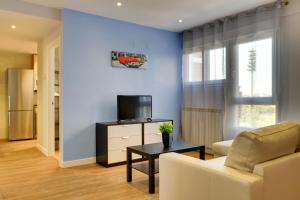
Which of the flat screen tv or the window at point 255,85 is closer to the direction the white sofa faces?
the flat screen tv

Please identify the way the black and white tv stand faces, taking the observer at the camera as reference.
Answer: facing the viewer and to the right of the viewer

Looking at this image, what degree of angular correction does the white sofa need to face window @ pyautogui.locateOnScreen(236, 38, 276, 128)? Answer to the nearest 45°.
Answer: approximately 45° to its right

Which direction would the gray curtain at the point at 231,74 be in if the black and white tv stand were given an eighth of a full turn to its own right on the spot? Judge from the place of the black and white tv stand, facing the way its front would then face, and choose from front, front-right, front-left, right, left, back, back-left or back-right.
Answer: left

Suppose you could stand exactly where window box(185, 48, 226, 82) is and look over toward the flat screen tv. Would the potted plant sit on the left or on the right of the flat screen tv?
left

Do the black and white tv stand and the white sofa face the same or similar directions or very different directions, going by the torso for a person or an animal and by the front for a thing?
very different directions

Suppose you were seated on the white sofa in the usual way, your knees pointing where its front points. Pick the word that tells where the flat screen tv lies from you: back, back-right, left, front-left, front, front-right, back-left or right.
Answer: front

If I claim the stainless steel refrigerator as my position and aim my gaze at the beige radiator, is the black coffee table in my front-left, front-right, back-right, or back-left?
front-right

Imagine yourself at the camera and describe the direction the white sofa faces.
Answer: facing away from the viewer and to the left of the viewer

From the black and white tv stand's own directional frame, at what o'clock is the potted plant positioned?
The potted plant is roughly at 12 o'clock from the black and white tv stand.

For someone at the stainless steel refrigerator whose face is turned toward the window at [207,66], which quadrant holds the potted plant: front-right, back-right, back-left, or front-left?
front-right

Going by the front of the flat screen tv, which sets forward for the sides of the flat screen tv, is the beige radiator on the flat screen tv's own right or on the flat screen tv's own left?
on the flat screen tv's own left

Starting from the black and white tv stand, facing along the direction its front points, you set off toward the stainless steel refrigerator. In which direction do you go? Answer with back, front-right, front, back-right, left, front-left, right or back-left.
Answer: back

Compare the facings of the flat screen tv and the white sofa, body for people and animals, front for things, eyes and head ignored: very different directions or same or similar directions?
very different directions

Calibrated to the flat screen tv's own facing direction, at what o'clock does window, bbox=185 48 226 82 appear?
The window is roughly at 10 o'clock from the flat screen tv.
